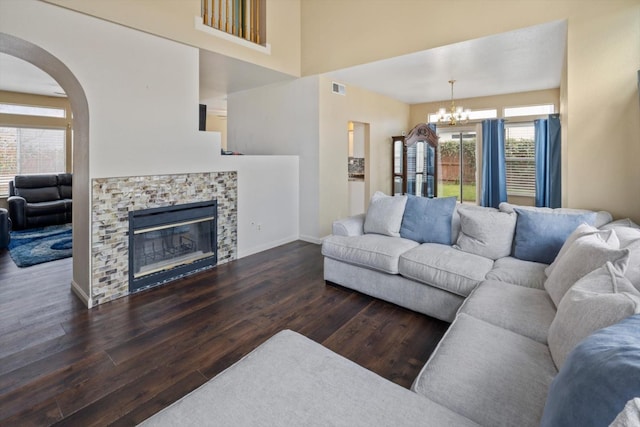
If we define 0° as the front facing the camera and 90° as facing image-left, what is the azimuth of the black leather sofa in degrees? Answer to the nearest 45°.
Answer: approximately 315°

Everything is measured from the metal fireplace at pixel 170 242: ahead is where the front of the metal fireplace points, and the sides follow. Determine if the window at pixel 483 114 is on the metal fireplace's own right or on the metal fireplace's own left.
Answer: on the metal fireplace's own left

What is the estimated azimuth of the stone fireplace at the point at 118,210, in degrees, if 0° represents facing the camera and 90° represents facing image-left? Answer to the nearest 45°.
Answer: approximately 315°

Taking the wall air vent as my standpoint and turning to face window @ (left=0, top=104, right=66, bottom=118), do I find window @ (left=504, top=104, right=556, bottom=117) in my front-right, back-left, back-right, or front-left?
back-right
